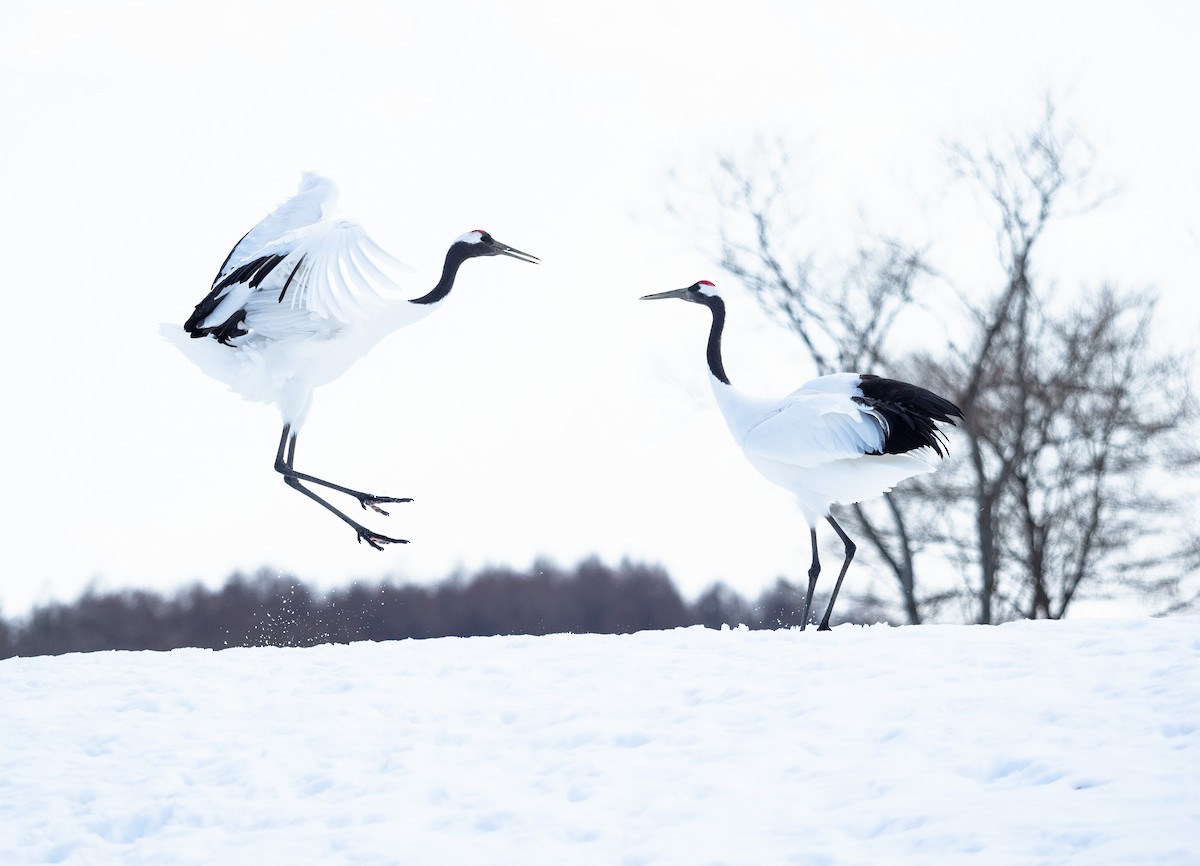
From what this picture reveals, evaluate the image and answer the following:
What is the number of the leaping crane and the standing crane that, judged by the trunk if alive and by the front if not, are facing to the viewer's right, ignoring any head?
1

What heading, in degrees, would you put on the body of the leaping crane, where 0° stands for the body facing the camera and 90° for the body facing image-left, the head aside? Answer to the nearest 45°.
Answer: approximately 270°

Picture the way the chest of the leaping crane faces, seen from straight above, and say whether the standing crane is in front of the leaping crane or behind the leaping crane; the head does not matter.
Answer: in front

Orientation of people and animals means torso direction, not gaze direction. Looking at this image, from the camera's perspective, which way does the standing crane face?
to the viewer's left

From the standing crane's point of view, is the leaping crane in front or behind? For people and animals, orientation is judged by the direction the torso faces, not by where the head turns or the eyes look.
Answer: in front

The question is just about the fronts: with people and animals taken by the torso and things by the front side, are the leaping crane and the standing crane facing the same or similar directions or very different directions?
very different directions
